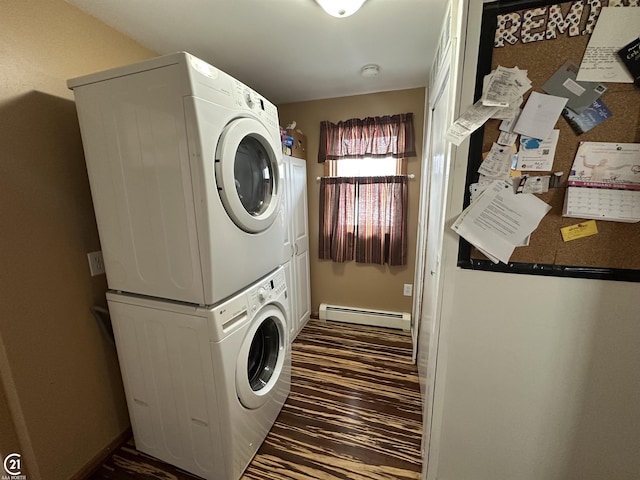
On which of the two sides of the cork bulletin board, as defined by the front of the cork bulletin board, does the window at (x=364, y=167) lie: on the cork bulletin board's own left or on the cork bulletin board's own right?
on the cork bulletin board's own right

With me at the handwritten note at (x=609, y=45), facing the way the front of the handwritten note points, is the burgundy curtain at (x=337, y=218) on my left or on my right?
on my right

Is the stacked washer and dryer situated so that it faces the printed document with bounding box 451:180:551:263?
yes

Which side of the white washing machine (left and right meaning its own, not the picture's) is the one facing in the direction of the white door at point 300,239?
left

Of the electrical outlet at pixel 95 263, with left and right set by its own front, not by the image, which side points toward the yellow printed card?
front

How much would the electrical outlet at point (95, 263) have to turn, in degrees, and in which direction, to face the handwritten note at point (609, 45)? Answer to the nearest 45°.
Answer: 0° — it already faces it

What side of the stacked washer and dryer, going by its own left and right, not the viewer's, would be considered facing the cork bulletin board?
front

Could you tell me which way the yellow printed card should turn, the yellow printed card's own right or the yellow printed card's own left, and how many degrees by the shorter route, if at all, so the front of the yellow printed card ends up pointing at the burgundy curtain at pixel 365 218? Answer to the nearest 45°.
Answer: approximately 135° to the yellow printed card's own right

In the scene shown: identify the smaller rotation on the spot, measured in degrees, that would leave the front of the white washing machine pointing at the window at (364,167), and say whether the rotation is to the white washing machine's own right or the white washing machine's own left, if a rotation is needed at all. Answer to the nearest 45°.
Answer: approximately 90° to the white washing machine's own left

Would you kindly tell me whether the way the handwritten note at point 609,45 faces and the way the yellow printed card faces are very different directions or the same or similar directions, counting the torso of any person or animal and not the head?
same or similar directions

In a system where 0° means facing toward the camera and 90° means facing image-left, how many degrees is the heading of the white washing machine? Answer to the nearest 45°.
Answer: approximately 315°

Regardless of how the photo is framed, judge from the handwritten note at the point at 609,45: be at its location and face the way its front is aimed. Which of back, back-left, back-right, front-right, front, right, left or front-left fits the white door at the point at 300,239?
right
